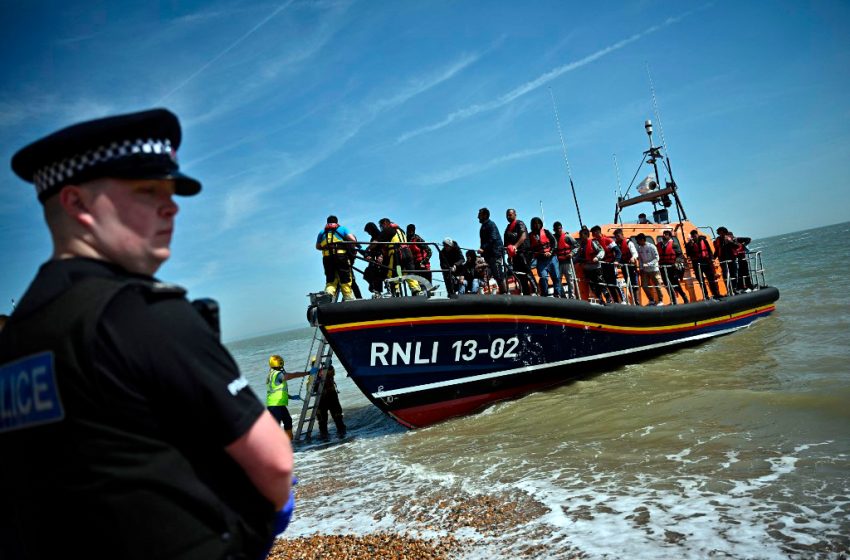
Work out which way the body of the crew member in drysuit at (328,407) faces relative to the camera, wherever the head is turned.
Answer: away from the camera

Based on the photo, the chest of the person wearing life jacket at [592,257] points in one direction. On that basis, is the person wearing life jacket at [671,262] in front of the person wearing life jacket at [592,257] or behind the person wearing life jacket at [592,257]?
behind

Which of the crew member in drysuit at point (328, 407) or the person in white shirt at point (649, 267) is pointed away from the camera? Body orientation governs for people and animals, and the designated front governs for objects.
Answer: the crew member in drysuit

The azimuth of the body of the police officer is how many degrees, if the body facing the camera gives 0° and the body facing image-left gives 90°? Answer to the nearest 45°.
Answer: approximately 225°

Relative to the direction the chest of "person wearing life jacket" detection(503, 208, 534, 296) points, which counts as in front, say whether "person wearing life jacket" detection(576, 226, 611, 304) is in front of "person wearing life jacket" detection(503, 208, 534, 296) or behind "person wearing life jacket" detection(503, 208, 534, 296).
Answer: behind

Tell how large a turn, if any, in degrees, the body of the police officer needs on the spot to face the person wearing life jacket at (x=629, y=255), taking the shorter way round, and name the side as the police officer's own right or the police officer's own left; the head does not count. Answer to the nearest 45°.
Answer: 0° — they already face them
